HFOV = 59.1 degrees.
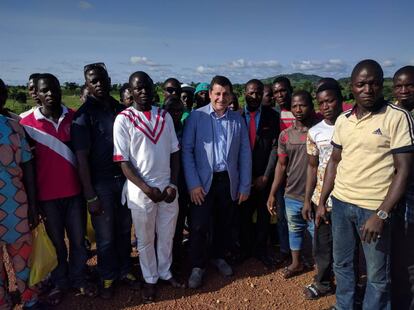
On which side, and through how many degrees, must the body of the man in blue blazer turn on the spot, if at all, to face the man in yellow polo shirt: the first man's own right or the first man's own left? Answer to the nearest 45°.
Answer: approximately 45° to the first man's own left

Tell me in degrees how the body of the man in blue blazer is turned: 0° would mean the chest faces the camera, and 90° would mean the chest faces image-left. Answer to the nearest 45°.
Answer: approximately 0°
